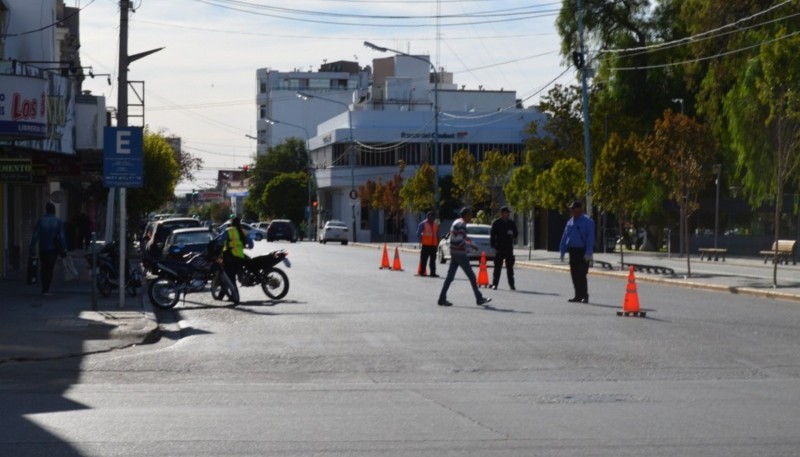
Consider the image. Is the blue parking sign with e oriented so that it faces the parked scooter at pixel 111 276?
no

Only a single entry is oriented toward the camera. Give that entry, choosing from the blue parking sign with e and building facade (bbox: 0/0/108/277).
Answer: the blue parking sign with e

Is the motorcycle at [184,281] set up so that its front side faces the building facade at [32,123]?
no

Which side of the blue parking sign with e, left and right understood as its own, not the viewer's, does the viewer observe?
front

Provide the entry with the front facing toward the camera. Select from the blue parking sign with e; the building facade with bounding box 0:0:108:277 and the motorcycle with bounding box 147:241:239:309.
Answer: the blue parking sign with e

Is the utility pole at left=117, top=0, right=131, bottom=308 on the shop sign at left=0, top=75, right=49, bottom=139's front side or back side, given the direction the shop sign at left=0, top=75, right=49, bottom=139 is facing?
on the front side

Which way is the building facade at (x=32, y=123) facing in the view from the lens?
facing to the right of the viewer

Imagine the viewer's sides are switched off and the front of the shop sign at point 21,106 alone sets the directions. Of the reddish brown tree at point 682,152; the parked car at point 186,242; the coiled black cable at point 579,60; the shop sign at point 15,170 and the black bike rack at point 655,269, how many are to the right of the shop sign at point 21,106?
0

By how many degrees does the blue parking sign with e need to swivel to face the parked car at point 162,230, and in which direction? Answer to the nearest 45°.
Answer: approximately 180°
